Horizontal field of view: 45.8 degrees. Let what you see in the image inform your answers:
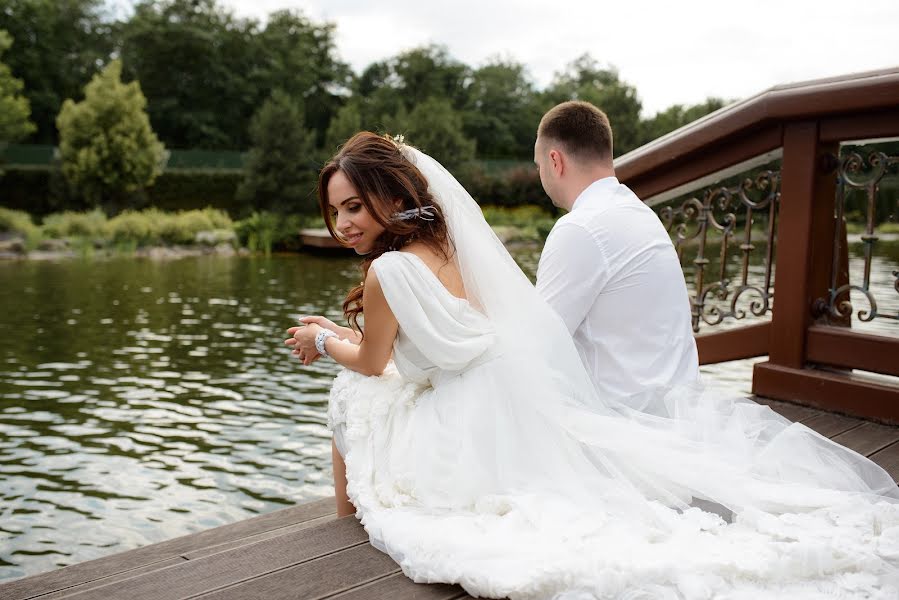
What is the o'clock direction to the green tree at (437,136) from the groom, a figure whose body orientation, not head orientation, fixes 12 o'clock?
The green tree is roughly at 1 o'clock from the groom.

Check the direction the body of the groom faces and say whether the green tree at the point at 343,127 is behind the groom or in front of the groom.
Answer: in front

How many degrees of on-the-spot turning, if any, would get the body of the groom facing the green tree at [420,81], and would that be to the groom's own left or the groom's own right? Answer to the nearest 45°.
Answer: approximately 45° to the groom's own right

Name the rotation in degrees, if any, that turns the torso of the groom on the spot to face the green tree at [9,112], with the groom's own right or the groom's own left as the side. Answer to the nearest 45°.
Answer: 0° — they already face it

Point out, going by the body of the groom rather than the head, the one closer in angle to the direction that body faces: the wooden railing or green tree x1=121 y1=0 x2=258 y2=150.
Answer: the green tree

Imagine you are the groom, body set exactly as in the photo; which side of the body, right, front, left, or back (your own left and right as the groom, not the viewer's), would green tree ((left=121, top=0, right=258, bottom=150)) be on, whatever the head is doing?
front

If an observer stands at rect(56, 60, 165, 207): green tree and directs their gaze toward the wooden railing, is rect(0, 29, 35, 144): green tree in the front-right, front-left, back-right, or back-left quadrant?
back-right

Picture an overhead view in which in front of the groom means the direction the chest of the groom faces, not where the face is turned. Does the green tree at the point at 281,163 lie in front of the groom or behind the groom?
in front

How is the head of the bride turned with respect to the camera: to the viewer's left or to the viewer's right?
to the viewer's left

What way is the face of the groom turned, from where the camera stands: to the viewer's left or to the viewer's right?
to the viewer's left

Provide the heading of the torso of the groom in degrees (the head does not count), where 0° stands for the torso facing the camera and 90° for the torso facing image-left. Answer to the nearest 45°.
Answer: approximately 135°

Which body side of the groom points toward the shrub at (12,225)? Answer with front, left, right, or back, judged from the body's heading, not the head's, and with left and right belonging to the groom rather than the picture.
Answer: front
